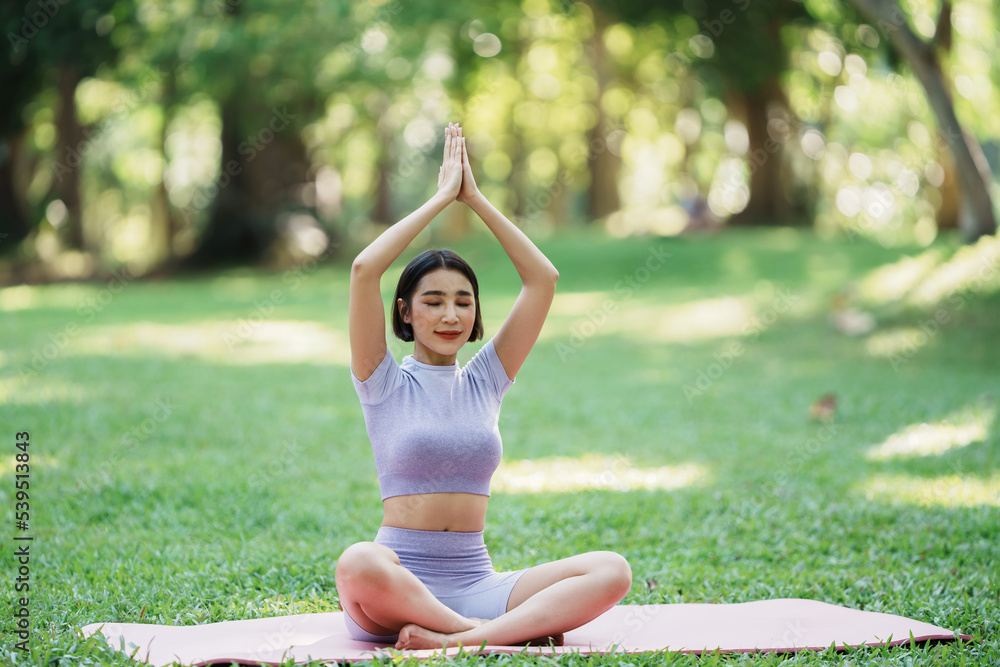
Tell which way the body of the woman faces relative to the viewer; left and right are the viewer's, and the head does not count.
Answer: facing the viewer and to the right of the viewer

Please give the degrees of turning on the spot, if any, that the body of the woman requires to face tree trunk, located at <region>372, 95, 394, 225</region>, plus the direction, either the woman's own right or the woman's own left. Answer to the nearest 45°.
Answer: approximately 135° to the woman's own left

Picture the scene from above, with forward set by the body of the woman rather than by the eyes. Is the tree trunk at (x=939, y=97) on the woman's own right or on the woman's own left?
on the woman's own left

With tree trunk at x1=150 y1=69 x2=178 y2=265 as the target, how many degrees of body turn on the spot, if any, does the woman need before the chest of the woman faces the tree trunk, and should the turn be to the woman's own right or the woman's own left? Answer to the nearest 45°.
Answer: approximately 135° to the woman's own left

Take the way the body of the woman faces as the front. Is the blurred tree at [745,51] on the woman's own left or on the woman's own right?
on the woman's own left
